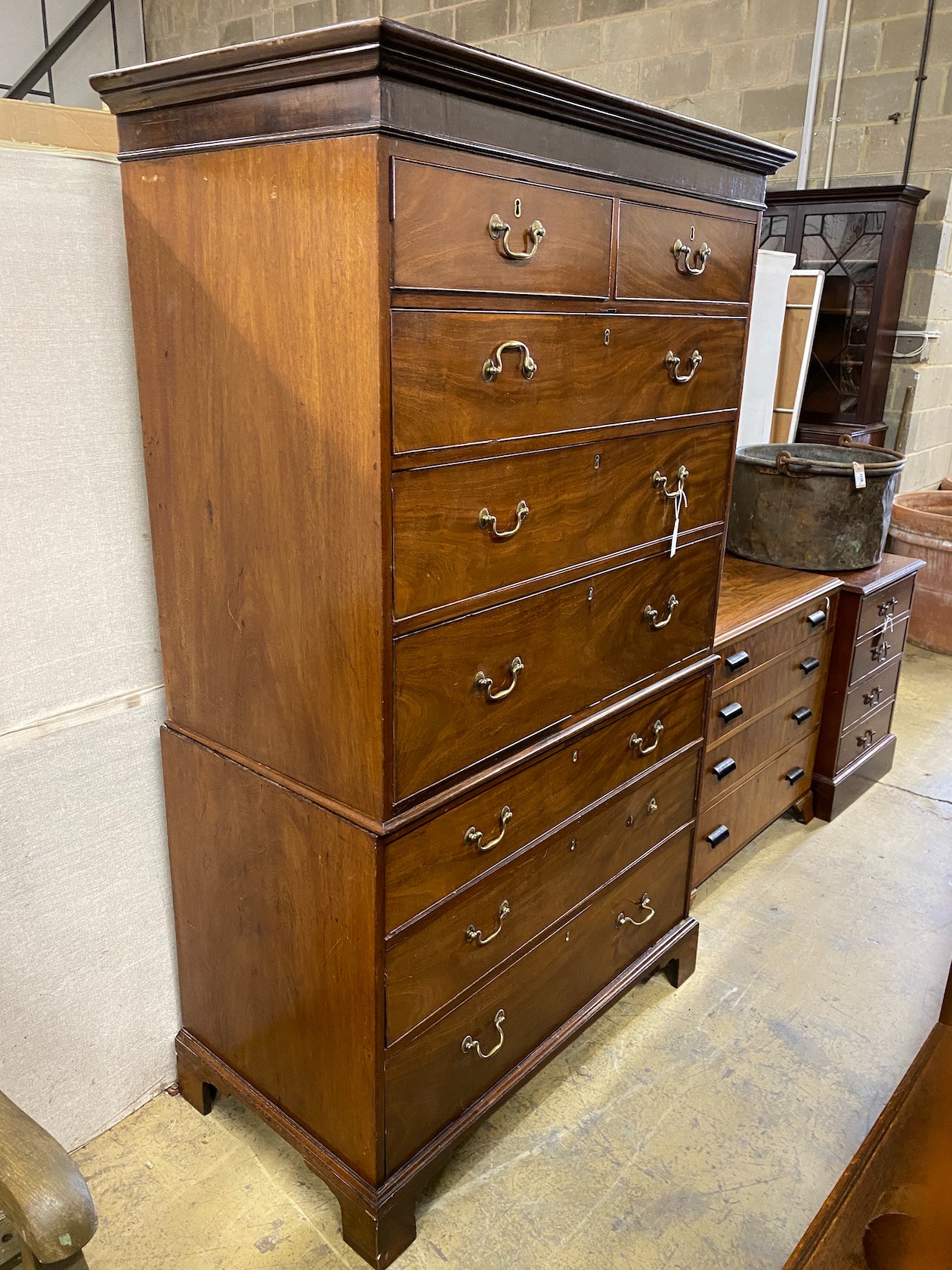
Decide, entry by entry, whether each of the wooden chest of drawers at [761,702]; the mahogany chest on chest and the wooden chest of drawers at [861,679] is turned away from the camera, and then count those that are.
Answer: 0

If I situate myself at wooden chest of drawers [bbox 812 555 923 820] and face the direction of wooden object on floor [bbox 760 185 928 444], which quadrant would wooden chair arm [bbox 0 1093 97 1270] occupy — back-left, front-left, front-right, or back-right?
back-left

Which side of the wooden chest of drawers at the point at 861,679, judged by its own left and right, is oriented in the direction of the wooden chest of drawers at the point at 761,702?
right

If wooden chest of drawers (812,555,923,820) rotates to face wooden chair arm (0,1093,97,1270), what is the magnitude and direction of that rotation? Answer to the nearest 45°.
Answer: approximately 45° to its right

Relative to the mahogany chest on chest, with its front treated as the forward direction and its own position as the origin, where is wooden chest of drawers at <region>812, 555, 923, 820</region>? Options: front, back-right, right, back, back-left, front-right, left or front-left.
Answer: left

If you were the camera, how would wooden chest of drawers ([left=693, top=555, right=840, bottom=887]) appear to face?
facing the viewer and to the right of the viewer

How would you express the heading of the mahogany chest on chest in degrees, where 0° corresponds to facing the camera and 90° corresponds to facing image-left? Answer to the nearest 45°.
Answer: approximately 315°

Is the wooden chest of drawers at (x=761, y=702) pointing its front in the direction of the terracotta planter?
no

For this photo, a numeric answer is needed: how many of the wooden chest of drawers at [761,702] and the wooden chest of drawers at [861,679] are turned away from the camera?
0

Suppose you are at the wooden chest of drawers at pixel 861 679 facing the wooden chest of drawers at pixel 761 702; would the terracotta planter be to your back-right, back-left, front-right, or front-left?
back-right

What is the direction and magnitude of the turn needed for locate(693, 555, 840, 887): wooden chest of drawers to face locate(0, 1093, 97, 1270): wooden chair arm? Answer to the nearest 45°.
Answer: approximately 45° to its right

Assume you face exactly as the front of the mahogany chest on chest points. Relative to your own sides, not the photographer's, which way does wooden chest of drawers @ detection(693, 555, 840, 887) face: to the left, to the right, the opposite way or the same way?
the same way

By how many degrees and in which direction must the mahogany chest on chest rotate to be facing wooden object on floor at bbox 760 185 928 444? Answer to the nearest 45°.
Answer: approximately 90° to its left

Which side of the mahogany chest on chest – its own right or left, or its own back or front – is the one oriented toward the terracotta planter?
left

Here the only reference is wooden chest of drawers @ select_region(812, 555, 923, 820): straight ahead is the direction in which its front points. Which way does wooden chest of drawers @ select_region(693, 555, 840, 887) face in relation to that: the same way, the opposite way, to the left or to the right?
the same way
